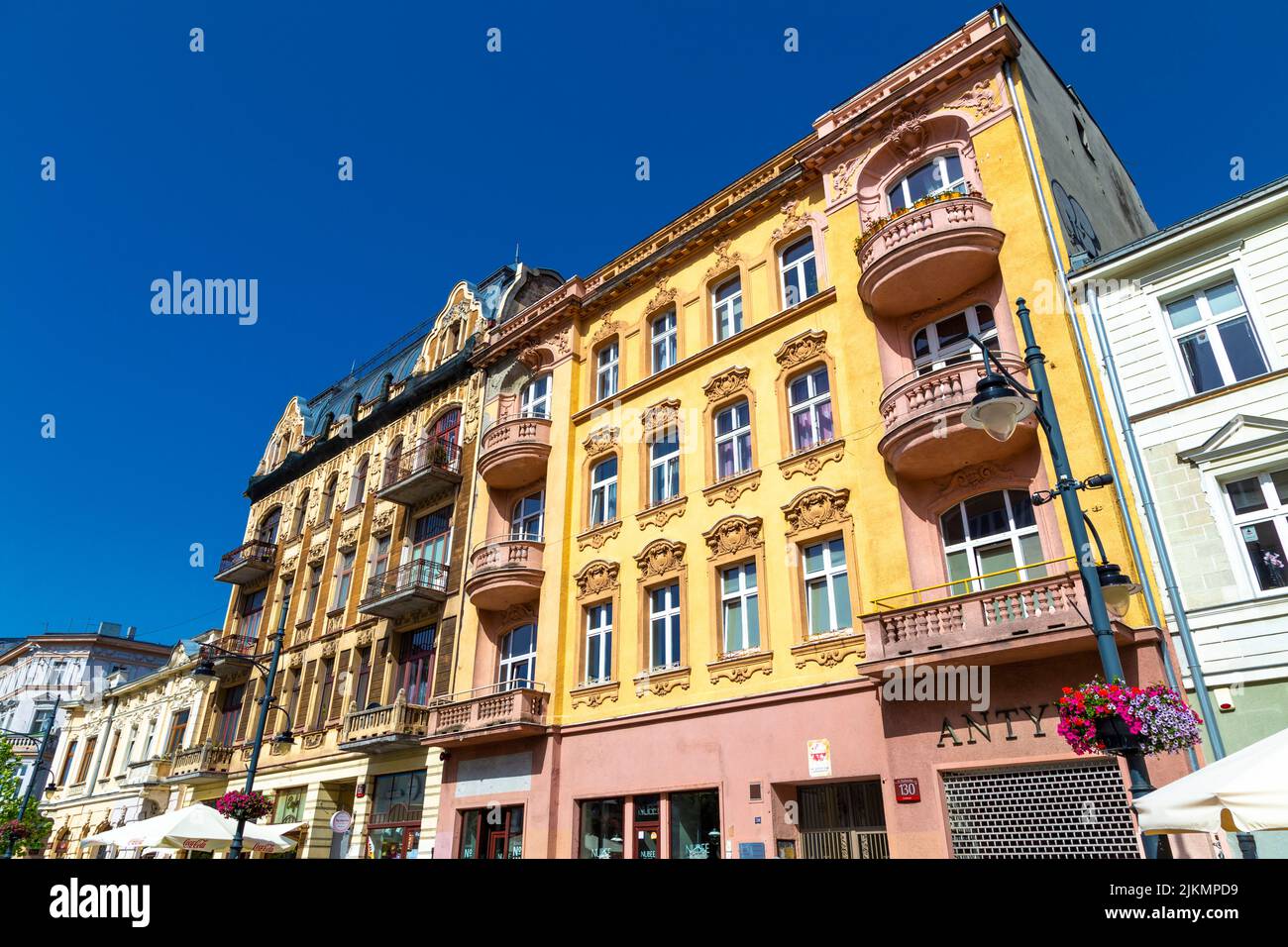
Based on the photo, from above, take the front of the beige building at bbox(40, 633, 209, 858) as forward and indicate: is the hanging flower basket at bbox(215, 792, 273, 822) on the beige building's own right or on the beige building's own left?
on the beige building's own left

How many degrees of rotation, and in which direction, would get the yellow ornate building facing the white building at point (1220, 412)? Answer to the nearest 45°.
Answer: approximately 90° to its left

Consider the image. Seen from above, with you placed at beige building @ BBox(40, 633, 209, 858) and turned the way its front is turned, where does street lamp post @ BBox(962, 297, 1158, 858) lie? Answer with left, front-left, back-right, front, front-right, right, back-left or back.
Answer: front-left

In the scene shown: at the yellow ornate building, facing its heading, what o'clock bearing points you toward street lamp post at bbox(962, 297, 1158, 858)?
The street lamp post is roughly at 10 o'clock from the yellow ornate building.

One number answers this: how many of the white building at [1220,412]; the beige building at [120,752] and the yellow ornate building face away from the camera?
0

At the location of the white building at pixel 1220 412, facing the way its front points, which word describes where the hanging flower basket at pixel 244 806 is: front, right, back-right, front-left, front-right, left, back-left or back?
front-right

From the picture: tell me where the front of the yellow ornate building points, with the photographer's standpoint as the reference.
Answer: facing the viewer and to the left of the viewer

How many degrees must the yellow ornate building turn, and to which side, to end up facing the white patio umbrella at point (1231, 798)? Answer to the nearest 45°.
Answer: approximately 45° to its left

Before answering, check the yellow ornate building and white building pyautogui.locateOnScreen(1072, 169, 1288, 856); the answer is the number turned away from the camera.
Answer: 0

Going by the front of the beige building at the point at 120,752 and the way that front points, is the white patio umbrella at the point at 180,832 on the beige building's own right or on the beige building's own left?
on the beige building's own left

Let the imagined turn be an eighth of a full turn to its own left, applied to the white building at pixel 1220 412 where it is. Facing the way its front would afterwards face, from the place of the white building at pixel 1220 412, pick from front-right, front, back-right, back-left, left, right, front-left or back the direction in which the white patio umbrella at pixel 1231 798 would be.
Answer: front

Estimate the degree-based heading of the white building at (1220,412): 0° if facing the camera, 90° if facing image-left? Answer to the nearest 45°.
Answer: approximately 45°

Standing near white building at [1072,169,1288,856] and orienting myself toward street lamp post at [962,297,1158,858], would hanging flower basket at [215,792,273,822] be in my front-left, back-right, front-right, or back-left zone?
front-right
